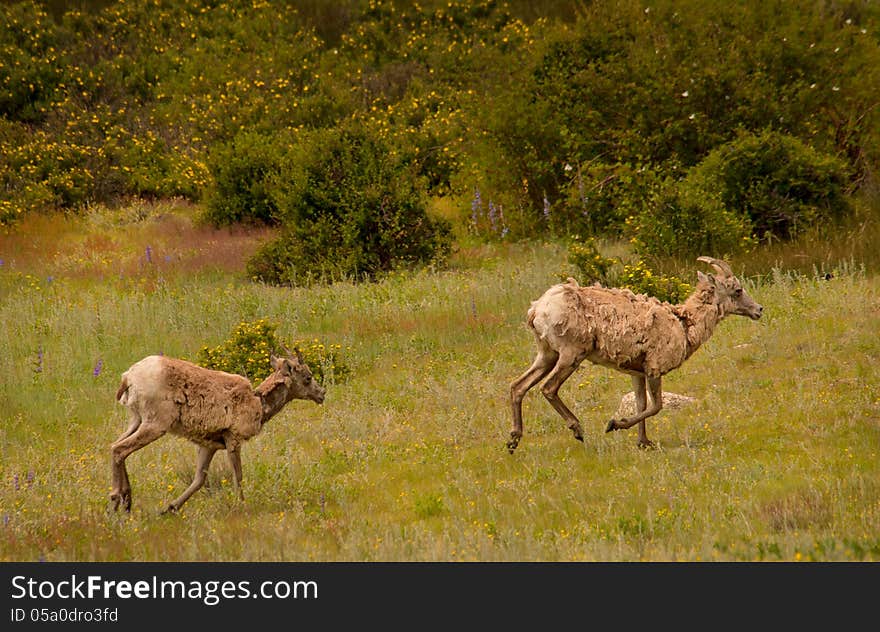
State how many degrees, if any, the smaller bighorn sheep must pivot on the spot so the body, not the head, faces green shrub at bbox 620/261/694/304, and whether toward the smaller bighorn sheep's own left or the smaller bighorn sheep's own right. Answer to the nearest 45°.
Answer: approximately 45° to the smaller bighorn sheep's own left

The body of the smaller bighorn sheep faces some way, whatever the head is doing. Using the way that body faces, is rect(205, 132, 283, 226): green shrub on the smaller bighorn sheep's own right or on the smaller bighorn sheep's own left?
on the smaller bighorn sheep's own left

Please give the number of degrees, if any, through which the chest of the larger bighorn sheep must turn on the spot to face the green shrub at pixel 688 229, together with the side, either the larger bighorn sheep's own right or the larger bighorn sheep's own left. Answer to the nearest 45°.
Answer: approximately 90° to the larger bighorn sheep's own left

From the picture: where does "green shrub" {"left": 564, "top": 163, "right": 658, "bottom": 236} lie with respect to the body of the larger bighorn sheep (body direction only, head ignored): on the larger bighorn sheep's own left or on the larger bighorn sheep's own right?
on the larger bighorn sheep's own left

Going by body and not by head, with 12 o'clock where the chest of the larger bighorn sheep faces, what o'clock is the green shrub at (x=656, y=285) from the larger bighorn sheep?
The green shrub is roughly at 9 o'clock from the larger bighorn sheep.

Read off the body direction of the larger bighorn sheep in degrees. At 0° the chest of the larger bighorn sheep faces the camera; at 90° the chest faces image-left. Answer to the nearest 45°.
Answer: approximately 270°

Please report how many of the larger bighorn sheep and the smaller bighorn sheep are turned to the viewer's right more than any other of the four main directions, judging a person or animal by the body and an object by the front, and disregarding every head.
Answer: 2

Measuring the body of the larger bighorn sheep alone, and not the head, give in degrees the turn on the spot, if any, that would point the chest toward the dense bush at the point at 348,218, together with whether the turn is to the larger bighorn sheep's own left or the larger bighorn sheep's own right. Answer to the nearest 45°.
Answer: approximately 135° to the larger bighorn sheep's own left

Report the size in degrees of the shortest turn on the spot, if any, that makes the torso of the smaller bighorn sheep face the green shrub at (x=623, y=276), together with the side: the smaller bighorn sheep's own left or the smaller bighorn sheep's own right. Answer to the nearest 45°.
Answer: approximately 45° to the smaller bighorn sheep's own left

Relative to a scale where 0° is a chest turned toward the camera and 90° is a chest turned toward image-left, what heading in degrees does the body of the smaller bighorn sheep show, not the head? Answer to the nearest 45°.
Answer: approximately 270°
